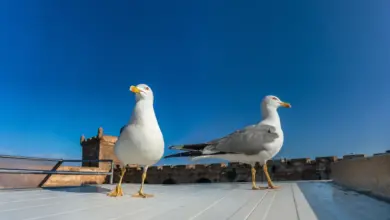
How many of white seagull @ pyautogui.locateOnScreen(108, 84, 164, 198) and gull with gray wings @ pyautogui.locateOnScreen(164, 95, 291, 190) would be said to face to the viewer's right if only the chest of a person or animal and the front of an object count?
1

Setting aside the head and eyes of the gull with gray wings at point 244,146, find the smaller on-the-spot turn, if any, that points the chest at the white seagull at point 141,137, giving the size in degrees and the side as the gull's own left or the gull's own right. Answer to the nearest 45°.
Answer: approximately 135° to the gull's own right

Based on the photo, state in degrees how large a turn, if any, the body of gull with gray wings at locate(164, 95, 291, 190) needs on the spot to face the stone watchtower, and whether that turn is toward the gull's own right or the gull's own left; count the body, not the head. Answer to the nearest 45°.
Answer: approximately 135° to the gull's own left

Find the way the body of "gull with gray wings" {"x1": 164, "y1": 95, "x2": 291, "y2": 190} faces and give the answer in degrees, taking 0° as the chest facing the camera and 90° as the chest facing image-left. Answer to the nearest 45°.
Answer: approximately 270°

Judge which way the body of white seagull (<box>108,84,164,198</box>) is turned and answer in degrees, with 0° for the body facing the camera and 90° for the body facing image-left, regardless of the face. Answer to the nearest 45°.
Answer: approximately 0°

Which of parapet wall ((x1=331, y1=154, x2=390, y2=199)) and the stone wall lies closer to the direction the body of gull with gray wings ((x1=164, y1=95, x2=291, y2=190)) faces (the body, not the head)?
the parapet wall

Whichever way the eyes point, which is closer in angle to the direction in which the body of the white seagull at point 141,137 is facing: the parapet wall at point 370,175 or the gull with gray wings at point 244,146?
the parapet wall

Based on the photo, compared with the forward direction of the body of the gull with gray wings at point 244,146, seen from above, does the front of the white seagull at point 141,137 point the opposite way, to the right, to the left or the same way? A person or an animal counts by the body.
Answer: to the right

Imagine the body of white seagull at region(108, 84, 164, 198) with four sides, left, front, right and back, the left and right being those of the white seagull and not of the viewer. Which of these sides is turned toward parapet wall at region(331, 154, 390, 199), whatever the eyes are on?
left

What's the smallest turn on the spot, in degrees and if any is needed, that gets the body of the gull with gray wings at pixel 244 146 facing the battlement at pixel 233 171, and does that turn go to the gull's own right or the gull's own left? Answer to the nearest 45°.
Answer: approximately 90° to the gull's own left
